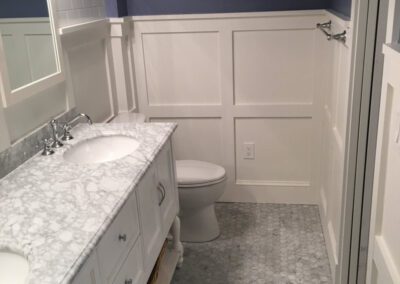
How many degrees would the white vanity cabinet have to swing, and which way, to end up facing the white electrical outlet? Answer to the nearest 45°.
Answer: approximately 90° to its left

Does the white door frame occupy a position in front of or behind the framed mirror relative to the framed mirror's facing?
in front

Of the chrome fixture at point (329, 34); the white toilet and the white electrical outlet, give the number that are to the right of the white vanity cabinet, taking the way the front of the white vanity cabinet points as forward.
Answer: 0

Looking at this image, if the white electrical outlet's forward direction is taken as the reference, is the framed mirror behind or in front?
in front

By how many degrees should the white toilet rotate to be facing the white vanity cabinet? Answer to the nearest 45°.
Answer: approximately 90° to its right

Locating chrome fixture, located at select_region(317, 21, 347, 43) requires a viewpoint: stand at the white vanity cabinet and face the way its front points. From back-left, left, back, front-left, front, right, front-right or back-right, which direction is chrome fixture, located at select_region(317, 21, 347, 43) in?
left

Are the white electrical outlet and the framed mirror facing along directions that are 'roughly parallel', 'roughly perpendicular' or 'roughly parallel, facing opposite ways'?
roughly perpendicular

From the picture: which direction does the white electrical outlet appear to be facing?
toward the camera

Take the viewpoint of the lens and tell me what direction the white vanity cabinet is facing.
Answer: facing the viewer and to the right of the viewer

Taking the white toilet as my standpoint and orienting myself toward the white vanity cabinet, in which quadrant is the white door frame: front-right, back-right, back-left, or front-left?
front-left
